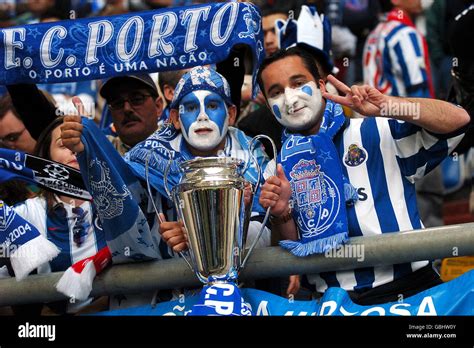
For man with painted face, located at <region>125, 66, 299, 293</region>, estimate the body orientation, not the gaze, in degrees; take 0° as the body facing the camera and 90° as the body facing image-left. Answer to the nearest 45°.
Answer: approximately 0°

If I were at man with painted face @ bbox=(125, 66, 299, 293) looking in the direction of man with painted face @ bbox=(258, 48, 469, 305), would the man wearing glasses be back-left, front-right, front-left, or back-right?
back-left

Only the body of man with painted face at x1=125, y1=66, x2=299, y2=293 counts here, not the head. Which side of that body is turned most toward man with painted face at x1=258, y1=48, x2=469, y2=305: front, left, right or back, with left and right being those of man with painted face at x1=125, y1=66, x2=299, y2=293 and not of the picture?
left

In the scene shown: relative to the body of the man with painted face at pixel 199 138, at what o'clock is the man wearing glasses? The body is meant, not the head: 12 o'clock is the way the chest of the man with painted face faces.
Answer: The man wearing glasses is roughly at 5 o'clock from the man with painted face.
